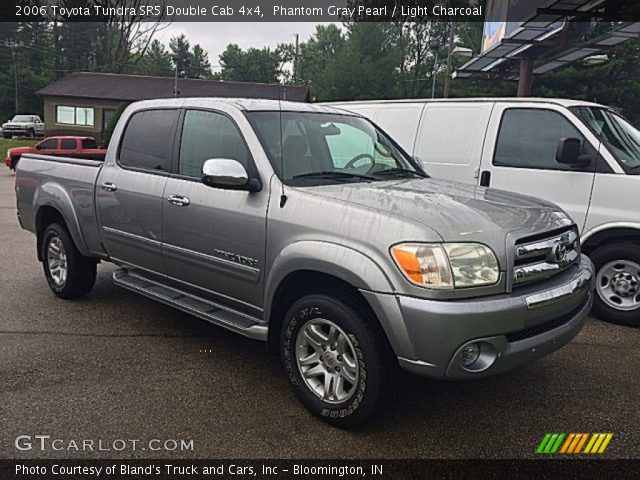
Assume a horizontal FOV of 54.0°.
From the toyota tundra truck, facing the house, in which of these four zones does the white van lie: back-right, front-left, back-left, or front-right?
front-right

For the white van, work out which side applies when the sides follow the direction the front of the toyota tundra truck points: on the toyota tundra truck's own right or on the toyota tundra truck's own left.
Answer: on the toyota tundra truck's own left

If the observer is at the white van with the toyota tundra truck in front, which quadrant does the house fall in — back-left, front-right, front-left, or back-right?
back-right

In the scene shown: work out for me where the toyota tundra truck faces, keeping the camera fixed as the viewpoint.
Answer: facing the viewer and to the right of the viewer

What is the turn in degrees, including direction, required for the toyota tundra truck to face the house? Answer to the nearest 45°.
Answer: approximately 135° to its left
